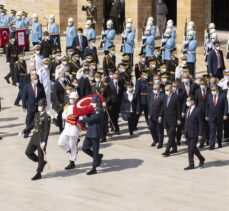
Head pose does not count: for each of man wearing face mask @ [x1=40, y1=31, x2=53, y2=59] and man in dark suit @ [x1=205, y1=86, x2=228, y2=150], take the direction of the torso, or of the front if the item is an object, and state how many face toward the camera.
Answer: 2

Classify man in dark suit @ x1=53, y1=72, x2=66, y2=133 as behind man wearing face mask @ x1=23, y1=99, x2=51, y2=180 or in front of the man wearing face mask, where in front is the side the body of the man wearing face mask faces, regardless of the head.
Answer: behind

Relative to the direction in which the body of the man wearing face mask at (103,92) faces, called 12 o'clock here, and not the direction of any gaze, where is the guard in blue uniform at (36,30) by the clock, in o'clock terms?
The guard in blue uniform is roughly at 4 o'clock from the man wearing face mask.

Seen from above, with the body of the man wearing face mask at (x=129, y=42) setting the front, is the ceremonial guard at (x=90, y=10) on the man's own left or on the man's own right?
on the man's own right

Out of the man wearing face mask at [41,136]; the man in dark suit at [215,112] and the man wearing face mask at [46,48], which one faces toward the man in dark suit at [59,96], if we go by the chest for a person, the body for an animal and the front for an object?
the man wearing face mask at [46,48]

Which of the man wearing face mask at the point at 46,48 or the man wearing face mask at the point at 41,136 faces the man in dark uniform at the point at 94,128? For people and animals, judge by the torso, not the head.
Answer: the man wearing face mask at the point at 46,48

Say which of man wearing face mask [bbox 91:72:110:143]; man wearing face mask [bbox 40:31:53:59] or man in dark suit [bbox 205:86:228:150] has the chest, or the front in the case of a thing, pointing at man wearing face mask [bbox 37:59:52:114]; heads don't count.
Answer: man wearing face mask [bbox 40:31:53:59]

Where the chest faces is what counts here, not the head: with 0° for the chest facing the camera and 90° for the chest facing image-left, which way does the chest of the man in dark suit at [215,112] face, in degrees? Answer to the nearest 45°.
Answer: approximately 0°
